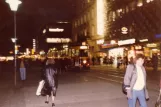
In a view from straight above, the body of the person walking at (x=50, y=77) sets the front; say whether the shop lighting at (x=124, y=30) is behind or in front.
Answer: in front

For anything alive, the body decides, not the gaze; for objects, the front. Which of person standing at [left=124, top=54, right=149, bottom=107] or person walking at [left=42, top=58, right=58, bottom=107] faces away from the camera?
the person walking

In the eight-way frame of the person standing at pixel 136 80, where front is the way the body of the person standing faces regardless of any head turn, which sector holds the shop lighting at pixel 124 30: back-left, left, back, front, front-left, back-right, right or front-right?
back-left

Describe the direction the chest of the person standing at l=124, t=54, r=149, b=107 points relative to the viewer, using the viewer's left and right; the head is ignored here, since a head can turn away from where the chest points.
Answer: facing the viewer and to the right of the viewer

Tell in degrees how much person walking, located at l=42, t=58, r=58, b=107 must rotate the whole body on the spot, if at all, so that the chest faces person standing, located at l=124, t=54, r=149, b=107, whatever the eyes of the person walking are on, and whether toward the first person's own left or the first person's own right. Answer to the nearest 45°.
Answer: approximately 135° to the first person's own right

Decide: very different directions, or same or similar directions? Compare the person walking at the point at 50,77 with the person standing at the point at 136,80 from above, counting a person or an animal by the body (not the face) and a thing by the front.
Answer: very different directions

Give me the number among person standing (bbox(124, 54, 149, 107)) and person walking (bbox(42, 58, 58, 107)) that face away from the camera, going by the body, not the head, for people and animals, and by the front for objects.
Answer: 1

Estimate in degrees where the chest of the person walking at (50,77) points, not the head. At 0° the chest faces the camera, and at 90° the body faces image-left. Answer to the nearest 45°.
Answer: approximately 180°
